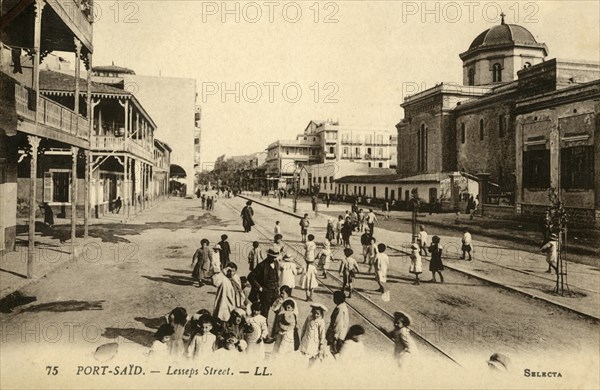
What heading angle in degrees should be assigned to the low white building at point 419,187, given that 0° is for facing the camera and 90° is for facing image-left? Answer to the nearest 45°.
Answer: approximately 45°

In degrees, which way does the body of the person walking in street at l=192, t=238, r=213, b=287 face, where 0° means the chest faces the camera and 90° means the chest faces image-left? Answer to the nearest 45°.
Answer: approximately 0°

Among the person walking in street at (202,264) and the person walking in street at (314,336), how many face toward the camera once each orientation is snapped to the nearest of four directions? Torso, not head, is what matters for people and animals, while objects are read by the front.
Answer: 2

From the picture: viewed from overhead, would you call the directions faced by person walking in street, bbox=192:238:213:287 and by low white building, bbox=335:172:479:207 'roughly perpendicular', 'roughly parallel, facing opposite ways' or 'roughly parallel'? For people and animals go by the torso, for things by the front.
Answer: roughly perpendicular

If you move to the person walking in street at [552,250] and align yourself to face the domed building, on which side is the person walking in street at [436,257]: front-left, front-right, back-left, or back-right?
back-left

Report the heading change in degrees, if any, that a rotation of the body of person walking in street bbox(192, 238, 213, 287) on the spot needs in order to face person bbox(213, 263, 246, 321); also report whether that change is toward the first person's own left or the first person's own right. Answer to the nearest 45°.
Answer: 0° — they already face them

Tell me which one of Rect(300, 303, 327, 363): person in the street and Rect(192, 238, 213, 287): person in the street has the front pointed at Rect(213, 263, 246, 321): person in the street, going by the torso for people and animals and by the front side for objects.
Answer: Rect(192, 238, 213, 287): person in the street

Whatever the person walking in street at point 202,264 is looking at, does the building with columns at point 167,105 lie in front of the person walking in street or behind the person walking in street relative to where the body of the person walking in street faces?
behind

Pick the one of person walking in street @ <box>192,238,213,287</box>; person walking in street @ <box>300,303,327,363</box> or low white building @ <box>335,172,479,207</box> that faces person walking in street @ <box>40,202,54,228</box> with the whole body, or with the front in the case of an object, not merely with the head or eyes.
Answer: the low white building

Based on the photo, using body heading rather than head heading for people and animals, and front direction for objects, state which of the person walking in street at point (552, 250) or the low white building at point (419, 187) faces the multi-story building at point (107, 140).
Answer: the low white building

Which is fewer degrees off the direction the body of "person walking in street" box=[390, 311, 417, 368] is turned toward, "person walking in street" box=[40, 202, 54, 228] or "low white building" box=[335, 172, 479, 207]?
the person walking in street
